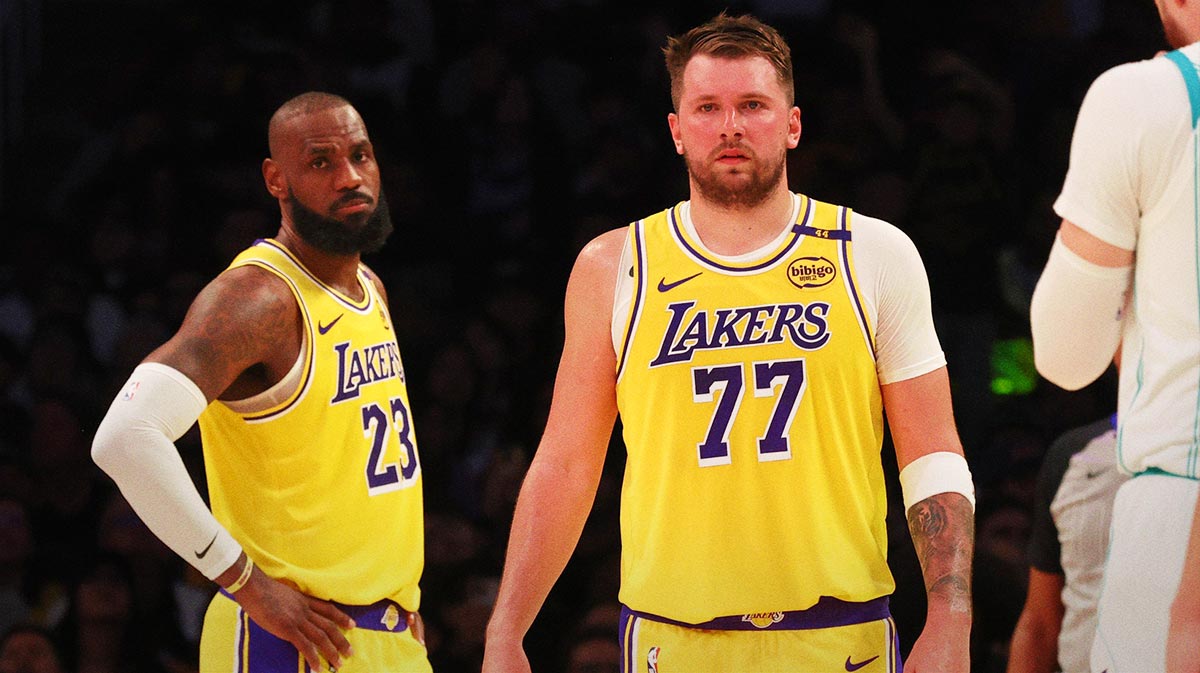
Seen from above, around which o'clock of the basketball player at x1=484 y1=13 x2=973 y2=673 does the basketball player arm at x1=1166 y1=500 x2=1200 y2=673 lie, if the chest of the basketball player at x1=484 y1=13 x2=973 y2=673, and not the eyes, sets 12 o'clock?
the basketball player arm at x1=1166 y1=500 x2=1200 y2=673 is roughly at 11 o'clock from the basketball player at x1=484 y1=13 x2=973 y2=673.

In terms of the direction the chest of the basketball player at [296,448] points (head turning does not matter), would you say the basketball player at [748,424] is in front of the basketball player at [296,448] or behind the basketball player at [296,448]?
in front

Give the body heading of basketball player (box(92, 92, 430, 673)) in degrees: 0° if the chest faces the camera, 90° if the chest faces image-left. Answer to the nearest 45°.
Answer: approximately 315°

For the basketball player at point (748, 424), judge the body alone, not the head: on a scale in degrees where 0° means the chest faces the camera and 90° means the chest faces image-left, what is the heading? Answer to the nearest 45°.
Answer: approximately 0°

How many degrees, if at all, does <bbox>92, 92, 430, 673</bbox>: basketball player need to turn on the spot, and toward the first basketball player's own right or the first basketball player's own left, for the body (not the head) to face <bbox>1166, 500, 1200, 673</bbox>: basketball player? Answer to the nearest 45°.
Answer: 0° — they already face them

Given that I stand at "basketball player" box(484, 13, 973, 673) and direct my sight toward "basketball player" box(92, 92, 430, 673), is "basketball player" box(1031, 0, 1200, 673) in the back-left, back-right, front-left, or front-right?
back-left
